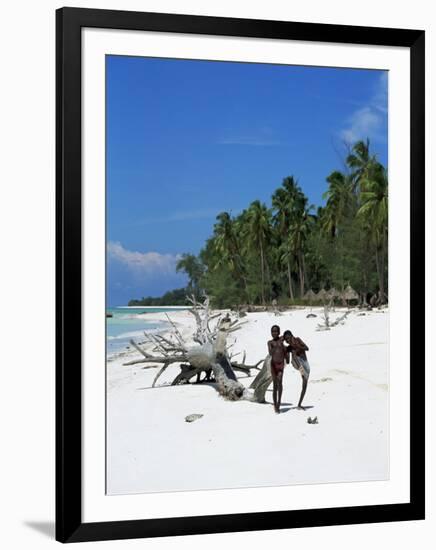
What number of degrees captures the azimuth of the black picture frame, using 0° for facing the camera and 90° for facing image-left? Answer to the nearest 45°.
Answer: approximately 315°
